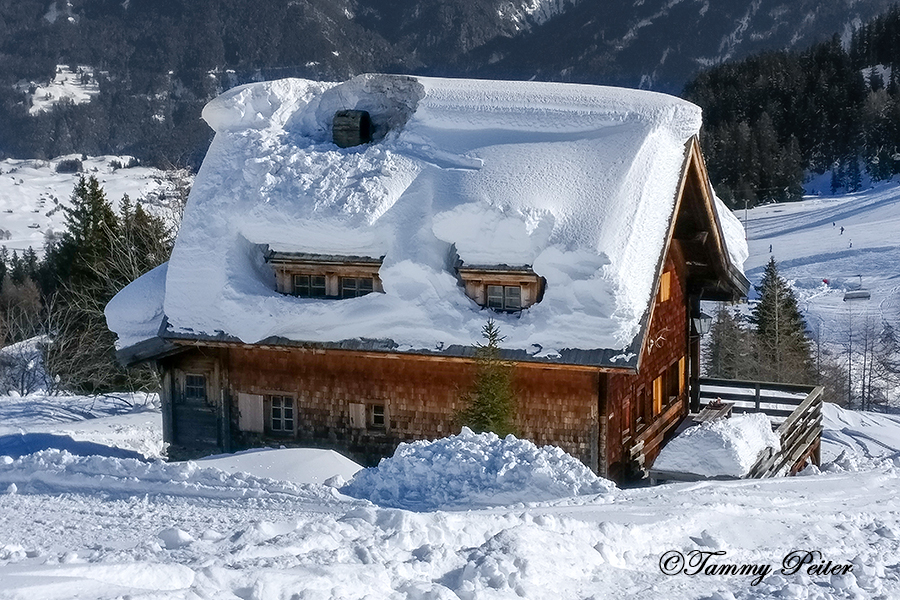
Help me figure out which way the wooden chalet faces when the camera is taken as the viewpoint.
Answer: facing to the right of the viewer

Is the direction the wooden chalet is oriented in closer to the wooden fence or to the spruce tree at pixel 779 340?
the wooden fence

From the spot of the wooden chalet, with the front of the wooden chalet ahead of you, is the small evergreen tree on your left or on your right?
on your right

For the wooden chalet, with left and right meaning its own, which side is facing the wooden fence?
front

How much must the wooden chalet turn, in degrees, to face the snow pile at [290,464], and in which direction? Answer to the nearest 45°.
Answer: approximately 90° to its right

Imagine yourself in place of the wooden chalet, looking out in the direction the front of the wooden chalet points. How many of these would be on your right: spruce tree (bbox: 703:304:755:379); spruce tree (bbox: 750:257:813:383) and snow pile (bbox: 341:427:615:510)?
1

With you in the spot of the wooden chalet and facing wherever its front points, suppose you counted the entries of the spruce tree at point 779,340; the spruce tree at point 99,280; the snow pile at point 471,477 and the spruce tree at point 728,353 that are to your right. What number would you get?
1

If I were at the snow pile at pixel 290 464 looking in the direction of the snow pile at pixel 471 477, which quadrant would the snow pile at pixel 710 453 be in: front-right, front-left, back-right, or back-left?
front-left
